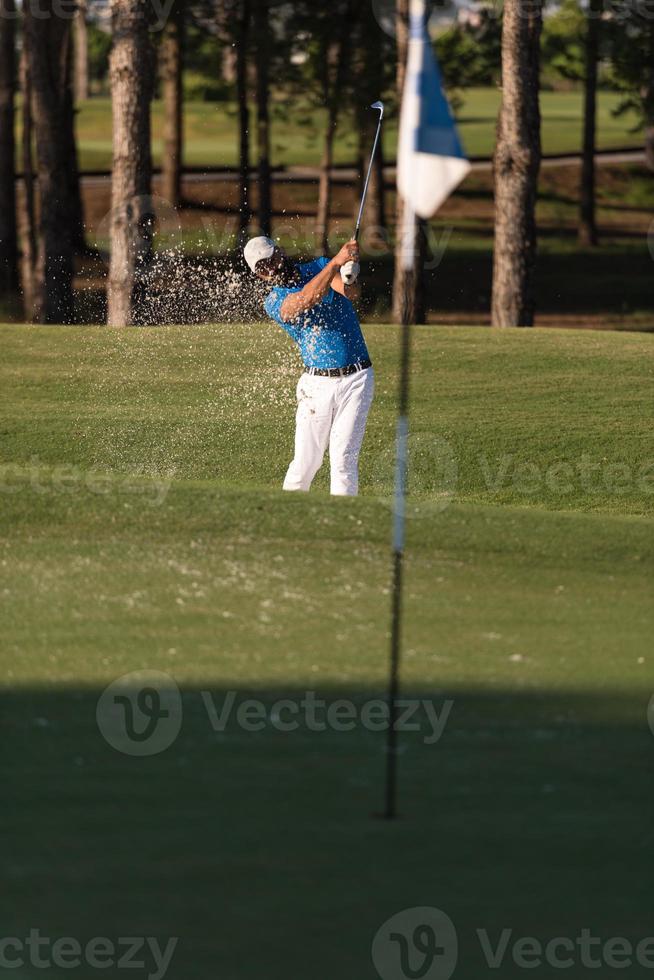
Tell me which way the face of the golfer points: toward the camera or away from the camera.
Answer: toward the camera

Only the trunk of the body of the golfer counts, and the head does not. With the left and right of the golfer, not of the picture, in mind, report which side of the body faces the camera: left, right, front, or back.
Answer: front

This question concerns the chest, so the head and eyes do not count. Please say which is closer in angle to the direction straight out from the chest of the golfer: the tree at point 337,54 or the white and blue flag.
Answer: the white and blue flag

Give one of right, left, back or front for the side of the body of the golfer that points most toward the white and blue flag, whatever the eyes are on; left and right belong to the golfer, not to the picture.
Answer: front

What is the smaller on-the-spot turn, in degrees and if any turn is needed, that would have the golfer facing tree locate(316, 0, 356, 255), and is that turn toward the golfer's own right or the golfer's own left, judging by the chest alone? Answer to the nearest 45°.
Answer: approximately 180°
